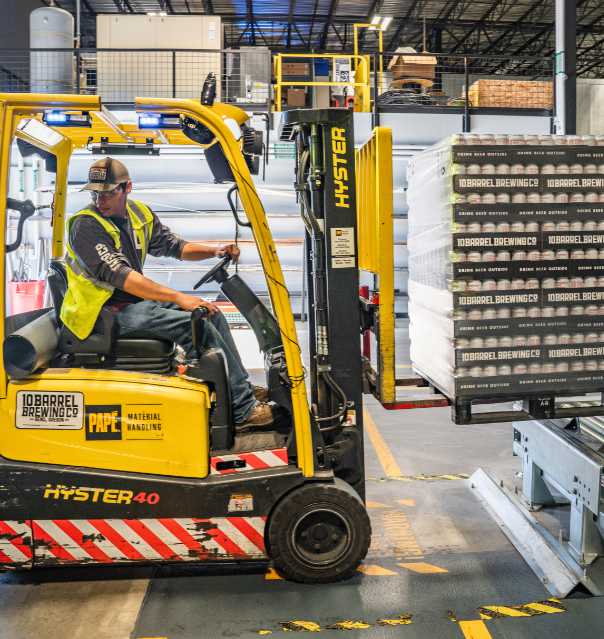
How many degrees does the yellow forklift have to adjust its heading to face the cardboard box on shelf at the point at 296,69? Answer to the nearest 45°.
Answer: approximately 90° to its left

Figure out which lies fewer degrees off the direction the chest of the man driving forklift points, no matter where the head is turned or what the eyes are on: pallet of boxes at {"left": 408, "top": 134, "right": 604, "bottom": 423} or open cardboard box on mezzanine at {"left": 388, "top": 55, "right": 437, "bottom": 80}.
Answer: the pallet of boxes

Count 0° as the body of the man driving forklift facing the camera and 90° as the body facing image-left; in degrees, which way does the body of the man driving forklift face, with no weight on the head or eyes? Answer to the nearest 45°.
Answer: approximately 270°

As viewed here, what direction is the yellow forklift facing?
to the viewer's right

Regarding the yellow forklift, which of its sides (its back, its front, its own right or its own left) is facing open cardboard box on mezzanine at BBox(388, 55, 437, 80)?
left
